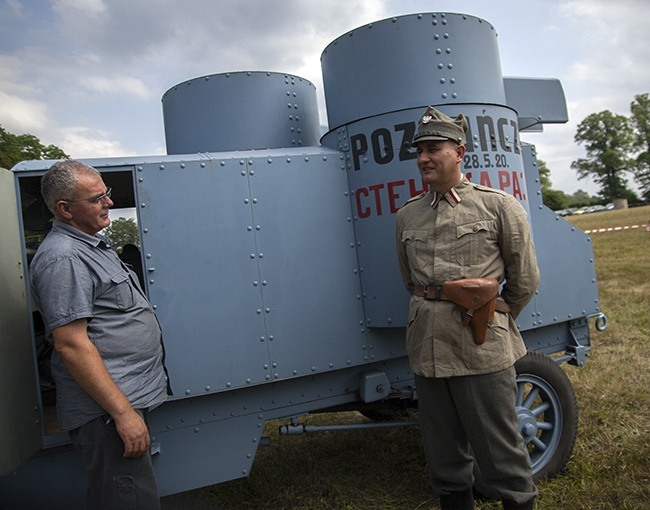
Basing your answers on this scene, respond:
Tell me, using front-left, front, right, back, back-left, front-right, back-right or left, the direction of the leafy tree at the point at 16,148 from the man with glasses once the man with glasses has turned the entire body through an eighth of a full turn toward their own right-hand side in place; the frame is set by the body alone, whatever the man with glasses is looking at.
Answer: back-left

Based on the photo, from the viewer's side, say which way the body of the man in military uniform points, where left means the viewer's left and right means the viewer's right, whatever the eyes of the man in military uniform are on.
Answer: facing the viewer and to the left of the viewer

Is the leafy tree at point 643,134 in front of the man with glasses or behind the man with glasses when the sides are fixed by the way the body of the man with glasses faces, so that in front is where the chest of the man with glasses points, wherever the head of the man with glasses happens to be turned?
in front

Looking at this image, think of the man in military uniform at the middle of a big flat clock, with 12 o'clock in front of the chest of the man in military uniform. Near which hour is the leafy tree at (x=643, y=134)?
The leafy tree is roughly at 5 o'clock from the man in military uniform.

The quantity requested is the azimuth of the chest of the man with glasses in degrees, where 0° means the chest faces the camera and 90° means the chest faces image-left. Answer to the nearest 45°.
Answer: approximately 270°

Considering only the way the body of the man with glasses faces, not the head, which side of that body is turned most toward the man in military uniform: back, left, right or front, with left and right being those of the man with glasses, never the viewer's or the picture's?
front

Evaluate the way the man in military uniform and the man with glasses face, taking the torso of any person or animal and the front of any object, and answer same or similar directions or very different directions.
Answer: very different directions

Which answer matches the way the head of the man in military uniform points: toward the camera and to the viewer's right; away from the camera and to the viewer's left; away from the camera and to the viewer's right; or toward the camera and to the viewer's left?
toward the camera and to the viewer's left

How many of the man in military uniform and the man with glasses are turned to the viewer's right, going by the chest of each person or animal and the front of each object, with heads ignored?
1

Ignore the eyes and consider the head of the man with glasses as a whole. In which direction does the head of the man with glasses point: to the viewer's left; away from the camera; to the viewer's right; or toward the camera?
to the viewer's right

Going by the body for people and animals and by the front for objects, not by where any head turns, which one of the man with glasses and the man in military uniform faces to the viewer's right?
the man with glasses
